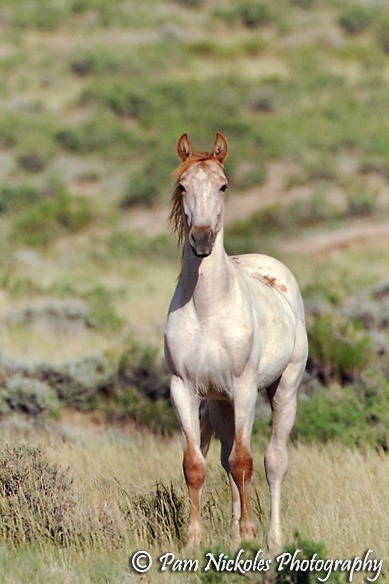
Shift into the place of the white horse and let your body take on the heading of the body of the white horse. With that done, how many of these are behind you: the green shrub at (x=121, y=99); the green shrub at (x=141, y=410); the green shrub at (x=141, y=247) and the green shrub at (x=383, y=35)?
4

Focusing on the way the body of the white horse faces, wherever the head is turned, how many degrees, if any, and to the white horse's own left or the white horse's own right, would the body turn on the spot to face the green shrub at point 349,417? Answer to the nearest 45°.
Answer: approximately 180°

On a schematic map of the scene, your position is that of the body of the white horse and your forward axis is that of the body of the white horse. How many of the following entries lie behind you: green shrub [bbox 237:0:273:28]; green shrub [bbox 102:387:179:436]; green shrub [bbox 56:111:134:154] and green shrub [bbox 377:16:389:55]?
4

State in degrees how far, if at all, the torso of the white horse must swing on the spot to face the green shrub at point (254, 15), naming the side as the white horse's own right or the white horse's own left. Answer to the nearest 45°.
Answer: approximately 180°

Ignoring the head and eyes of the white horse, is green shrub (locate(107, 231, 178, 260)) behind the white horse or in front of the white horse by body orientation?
behind

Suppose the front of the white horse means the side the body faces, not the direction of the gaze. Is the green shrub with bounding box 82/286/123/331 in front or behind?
behind

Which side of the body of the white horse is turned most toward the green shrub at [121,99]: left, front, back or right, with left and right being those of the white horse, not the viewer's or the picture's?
back

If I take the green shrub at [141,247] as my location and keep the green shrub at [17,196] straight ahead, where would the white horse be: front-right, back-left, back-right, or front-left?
back-left

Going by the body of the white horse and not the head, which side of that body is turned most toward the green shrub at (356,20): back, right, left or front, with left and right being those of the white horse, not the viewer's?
back

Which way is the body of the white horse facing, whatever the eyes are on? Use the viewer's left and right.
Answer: facing the viewer

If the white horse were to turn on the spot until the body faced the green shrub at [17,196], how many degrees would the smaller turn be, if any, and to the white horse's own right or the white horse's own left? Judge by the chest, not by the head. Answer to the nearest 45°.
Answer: approximately 180°

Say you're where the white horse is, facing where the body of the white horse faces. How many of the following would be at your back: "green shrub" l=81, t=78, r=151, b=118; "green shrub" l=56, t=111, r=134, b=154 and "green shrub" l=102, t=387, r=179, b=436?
3

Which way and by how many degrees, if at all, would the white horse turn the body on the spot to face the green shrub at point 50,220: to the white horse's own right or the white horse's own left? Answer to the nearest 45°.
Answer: approximately 180°

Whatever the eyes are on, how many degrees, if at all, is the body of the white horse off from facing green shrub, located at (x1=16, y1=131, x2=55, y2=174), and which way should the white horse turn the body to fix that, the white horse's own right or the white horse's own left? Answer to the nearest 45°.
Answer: approximately 180°
